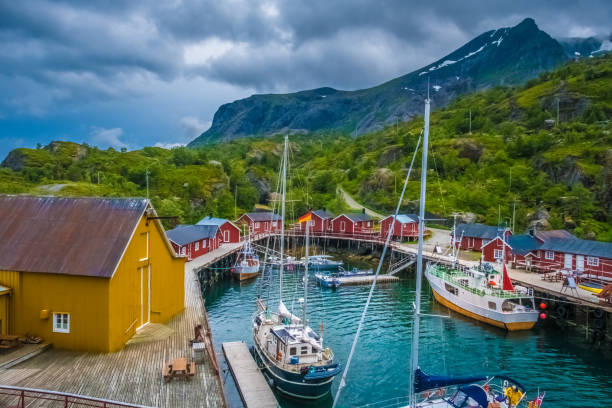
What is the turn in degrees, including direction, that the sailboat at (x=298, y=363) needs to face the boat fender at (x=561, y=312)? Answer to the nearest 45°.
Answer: approximately 90° to its right

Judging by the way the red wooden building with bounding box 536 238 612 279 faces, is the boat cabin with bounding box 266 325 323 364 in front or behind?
in front

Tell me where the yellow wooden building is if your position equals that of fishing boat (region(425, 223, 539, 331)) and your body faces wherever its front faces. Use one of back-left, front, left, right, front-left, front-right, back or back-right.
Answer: left

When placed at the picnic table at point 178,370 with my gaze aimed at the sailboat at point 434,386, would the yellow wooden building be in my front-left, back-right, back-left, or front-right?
back-left

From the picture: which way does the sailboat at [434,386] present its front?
to the viewer's left

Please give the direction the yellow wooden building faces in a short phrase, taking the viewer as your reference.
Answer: facing the viewer and to the right of the viewer

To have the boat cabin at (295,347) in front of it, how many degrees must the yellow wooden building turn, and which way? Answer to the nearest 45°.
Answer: approximately 45° to its left

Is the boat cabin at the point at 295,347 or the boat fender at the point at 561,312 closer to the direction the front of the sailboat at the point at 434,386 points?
the boat cabin

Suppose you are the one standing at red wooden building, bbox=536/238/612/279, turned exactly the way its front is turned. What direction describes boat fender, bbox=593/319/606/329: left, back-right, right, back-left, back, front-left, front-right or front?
front-left

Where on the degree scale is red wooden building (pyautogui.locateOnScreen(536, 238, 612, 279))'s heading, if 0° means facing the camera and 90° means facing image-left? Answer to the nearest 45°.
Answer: approximately 45°

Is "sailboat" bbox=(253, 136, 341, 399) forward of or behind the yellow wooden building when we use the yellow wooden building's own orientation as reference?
forward

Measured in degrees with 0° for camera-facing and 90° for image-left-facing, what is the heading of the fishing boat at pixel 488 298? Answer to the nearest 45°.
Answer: approximately 135°
